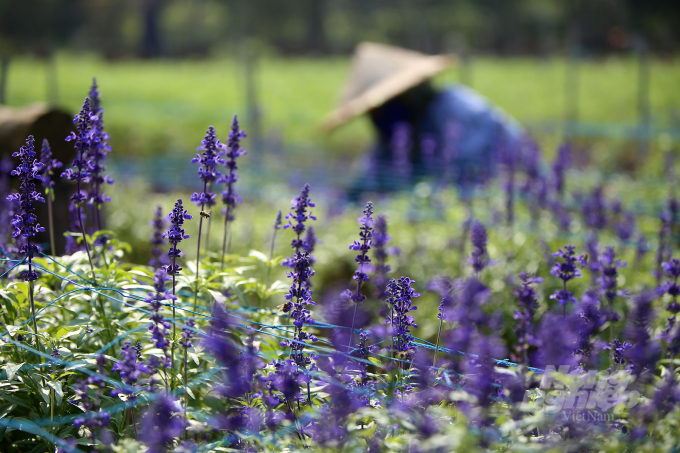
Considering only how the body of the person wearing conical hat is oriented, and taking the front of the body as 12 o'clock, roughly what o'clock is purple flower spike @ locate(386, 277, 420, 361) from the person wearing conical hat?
The purple flower spike is roughly at 9 o'clock from the person wearing conical hat.

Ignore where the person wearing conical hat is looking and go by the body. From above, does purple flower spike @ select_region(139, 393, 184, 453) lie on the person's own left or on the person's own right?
on the person's own left

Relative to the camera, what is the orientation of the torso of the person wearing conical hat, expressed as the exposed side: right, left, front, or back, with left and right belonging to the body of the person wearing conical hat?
left

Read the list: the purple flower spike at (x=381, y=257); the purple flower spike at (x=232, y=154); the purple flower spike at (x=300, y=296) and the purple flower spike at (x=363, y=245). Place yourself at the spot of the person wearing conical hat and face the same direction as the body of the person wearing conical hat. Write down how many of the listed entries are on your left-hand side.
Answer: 4

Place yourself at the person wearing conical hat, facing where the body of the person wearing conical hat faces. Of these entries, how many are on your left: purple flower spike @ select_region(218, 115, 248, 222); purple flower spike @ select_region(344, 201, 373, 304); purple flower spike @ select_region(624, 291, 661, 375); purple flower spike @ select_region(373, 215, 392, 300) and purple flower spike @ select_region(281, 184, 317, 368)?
5

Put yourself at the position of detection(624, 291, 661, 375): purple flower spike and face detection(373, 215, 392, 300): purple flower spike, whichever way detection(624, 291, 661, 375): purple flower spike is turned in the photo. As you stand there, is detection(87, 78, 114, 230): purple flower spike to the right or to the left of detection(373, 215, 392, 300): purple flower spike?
left

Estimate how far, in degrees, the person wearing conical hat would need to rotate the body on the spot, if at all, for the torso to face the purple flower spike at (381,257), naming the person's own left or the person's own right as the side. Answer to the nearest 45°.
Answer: approximately 90° to the person's own left

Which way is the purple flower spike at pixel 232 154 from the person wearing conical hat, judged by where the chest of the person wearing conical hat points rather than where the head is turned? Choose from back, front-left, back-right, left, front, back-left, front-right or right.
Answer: left

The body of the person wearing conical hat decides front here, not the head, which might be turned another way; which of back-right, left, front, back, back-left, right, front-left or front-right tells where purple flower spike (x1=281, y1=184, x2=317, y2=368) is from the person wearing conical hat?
left

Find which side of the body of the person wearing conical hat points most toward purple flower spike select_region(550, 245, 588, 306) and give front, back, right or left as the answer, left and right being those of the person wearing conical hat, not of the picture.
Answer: left

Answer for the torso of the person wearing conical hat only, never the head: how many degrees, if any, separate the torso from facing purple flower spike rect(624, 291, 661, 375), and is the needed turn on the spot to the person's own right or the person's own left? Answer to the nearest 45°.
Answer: approximately 90° to the person's own left

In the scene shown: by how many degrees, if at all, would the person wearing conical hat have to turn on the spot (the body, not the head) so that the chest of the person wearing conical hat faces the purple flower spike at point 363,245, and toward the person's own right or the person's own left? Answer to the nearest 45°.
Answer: approximately 90° to the person's own left

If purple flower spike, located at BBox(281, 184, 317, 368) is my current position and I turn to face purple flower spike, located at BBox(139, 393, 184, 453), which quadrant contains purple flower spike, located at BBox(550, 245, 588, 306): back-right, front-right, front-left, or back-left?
back-left

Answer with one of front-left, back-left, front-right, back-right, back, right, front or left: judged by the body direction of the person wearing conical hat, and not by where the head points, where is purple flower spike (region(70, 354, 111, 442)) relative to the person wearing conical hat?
left

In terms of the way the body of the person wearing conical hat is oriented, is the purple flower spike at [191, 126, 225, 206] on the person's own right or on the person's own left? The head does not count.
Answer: on the person's own left
